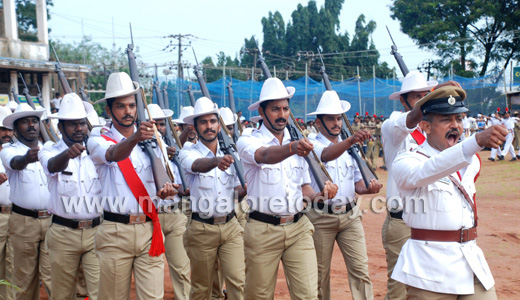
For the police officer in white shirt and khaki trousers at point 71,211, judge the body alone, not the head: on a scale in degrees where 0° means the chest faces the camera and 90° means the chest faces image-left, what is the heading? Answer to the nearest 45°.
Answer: approximately 315°

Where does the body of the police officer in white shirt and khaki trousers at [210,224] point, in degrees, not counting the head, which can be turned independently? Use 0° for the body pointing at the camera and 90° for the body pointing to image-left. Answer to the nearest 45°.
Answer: approximately 315°
